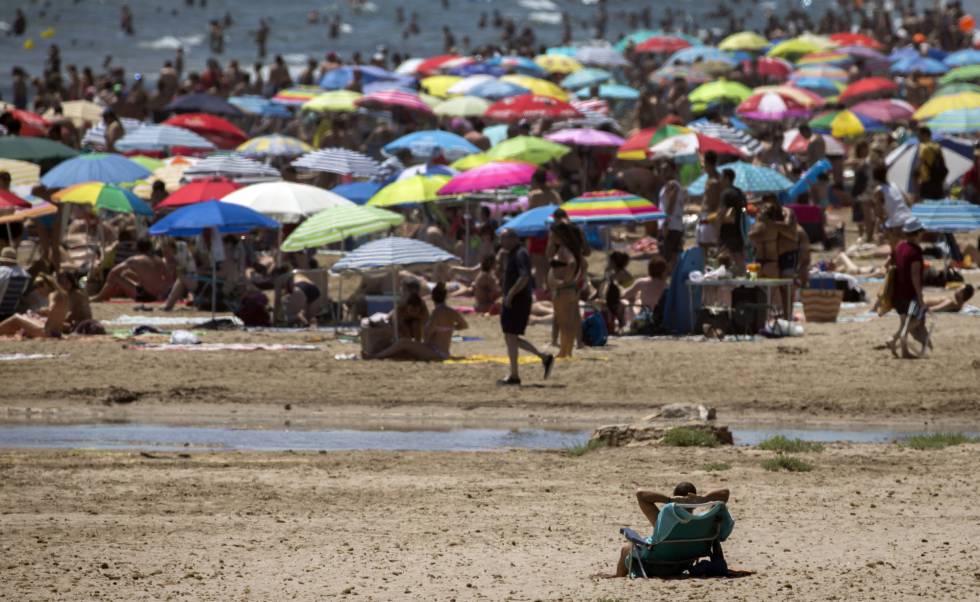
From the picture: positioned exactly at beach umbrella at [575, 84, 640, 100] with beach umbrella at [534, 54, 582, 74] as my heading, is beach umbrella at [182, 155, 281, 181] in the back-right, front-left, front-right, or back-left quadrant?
back-left

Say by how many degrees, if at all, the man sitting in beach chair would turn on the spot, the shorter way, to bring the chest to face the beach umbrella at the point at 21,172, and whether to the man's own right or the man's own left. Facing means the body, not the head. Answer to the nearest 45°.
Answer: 0° — they already face it

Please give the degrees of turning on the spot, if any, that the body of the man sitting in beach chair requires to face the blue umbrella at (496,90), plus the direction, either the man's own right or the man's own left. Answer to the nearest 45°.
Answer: approximately 45° to the man's own right

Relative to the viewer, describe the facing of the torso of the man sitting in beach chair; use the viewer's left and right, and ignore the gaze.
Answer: facing away from the viewer and to the left of the viewer

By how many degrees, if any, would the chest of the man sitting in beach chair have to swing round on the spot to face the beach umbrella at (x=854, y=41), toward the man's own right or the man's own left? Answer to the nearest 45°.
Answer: approximately 45° to the man's own right
